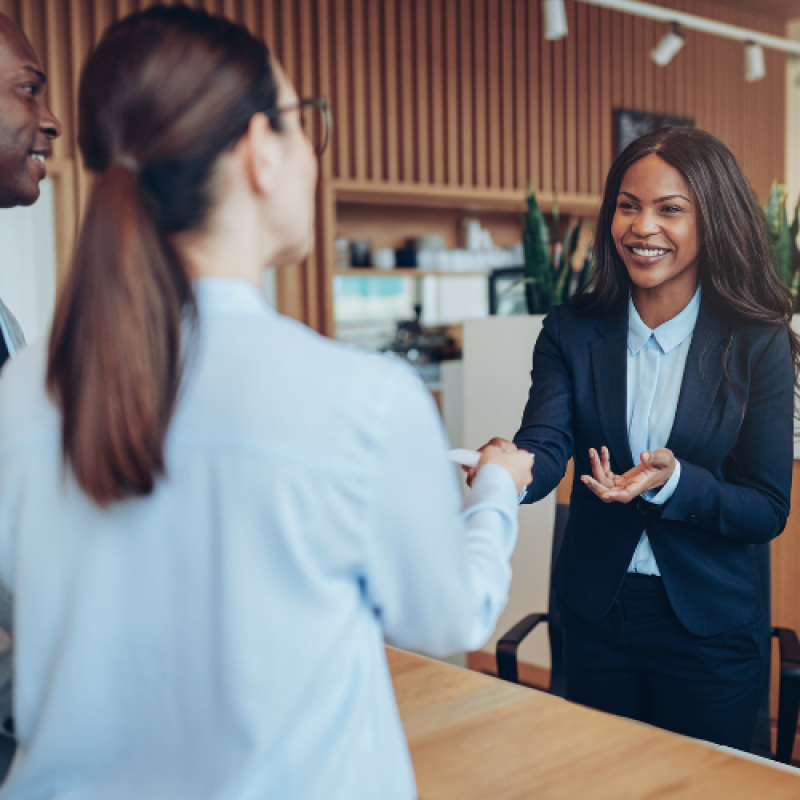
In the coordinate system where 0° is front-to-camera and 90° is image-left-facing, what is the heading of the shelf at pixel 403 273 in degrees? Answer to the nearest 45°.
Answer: approximately 0°

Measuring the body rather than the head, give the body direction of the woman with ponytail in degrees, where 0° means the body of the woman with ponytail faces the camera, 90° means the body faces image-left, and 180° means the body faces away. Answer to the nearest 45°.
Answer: approximately 225°

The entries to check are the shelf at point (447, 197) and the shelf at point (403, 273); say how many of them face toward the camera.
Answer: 2

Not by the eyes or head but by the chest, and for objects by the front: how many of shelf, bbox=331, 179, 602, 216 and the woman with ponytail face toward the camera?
1

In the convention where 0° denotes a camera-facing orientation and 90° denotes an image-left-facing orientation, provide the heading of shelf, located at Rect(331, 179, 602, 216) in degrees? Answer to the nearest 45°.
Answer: approximately 0°

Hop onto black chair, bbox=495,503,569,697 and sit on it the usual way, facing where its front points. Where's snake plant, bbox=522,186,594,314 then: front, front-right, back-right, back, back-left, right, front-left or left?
back-right

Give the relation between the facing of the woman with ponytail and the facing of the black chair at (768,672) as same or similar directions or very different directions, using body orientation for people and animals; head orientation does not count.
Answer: very different directions

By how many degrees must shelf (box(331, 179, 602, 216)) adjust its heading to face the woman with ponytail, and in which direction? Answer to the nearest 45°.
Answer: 0° — it already faces them

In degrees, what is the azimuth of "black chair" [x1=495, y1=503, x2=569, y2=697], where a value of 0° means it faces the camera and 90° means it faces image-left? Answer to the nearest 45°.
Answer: approximately 45°

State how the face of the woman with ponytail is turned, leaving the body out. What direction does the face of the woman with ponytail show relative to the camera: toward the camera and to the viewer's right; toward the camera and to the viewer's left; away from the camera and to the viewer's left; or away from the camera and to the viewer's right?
away from the camera and to the viewer's right
